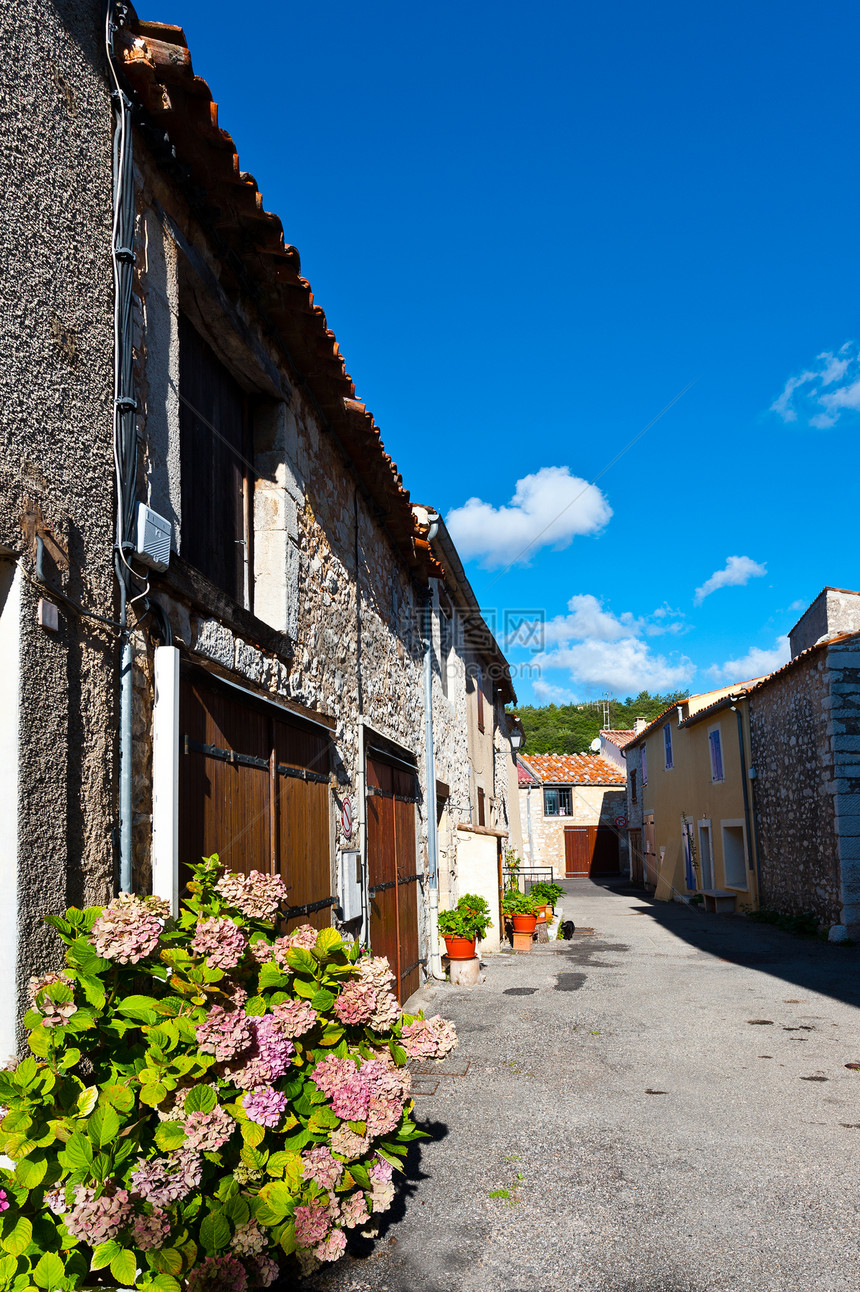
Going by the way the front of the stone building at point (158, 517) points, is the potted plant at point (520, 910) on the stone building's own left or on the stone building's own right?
on the stone building's own left

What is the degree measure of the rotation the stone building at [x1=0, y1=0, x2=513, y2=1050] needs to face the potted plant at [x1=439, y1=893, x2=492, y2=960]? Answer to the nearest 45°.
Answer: approximately 135° to its left

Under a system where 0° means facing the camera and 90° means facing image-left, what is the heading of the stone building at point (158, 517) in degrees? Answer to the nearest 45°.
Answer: approximately 315°
